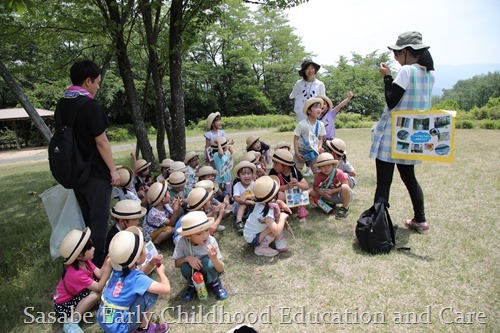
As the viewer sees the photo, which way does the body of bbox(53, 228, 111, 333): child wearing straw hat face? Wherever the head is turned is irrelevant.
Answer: to the viewer's right

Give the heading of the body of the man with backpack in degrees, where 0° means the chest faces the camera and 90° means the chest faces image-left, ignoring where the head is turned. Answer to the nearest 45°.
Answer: approximately 270°

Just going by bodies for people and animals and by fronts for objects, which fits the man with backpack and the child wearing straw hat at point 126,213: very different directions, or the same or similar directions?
same or similar directions

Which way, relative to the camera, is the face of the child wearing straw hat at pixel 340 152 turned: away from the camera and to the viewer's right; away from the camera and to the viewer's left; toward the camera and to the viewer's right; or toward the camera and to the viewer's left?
toward the camera and to the viewer's left

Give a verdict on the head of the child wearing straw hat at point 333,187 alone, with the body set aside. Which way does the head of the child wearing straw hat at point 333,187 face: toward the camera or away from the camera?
toward the camera

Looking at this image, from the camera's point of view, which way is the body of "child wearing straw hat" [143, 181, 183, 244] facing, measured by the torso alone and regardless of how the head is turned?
to the viewer's right

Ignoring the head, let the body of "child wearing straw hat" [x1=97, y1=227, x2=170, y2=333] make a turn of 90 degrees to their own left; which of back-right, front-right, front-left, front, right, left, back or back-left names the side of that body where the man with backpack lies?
front-right

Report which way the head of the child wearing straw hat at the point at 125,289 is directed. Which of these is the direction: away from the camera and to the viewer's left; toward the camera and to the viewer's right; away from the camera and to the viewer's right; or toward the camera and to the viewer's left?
away from the camera and to the viewer's right

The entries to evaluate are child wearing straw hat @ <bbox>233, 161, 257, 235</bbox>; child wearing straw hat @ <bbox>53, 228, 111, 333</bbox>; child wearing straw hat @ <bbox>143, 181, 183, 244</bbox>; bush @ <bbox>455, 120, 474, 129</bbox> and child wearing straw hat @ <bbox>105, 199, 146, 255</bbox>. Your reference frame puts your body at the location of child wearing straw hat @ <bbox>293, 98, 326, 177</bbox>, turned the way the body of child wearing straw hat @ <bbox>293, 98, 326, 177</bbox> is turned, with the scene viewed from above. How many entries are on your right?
4

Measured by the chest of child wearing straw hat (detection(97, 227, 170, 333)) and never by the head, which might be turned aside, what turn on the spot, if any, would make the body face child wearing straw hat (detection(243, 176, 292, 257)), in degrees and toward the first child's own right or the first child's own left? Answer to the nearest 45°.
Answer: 0° — they already face them

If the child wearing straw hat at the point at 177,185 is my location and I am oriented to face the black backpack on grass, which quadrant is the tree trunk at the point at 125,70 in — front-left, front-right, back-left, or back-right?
back-left
